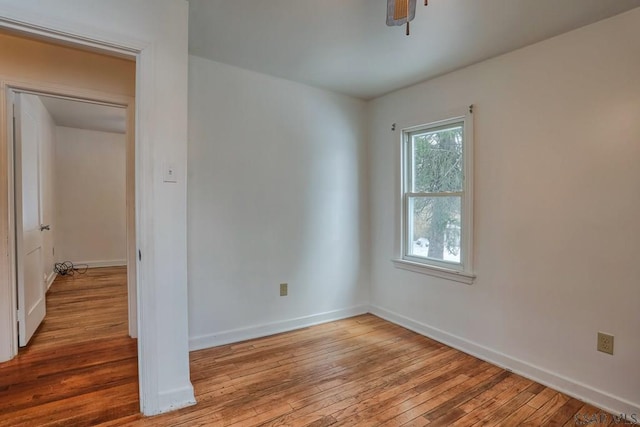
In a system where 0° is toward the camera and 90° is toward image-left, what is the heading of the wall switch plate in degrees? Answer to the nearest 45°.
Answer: approximately 0°

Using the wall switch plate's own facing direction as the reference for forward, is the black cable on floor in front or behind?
behind

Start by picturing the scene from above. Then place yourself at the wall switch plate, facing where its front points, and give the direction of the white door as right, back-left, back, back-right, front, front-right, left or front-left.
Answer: back-right

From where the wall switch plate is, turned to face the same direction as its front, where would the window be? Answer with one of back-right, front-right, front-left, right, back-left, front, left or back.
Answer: left
